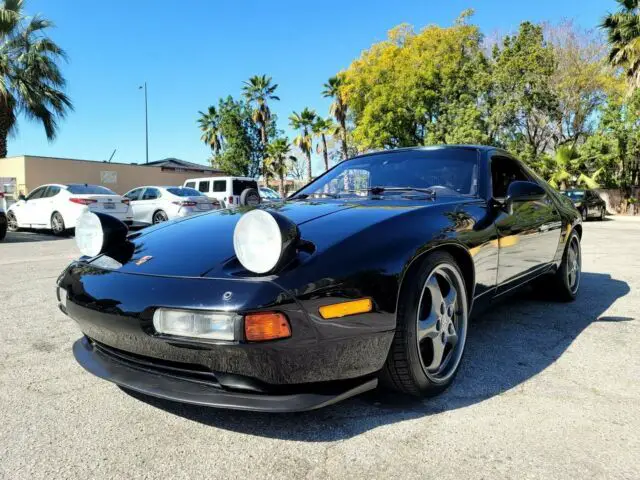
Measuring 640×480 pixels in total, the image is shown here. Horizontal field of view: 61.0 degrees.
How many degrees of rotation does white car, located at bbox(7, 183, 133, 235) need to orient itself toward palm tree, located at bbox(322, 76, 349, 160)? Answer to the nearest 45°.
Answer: approximately 90° to its right

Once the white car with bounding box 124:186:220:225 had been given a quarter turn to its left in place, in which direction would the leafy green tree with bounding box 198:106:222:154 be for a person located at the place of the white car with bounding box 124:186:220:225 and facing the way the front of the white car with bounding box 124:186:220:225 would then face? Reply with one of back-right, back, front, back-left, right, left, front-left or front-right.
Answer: back-right

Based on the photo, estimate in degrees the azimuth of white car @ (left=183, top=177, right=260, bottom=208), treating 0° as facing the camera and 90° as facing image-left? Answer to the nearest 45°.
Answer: approximately 135°

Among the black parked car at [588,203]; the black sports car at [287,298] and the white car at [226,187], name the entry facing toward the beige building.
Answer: the white car

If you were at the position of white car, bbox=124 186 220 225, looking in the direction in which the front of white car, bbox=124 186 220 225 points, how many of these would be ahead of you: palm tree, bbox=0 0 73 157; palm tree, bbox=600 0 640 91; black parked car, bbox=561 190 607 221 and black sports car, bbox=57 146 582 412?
1

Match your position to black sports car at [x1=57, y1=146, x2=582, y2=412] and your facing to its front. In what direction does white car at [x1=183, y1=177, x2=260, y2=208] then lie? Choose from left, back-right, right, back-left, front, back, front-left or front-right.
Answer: back-right

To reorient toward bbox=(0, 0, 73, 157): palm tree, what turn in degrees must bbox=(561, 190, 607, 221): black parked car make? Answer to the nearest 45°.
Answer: approximately 90° to its right

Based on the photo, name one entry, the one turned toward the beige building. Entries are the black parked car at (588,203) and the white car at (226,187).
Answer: the white car

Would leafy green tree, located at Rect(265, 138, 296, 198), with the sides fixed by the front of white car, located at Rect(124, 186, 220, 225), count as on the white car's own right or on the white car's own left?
on the white car's own right

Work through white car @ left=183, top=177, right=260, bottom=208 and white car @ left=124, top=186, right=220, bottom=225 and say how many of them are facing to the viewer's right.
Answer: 0

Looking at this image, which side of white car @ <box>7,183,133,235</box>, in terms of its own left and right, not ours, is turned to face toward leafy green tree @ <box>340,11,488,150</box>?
right

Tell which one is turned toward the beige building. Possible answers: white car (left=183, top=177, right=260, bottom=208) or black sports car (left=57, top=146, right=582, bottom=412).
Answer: the white car

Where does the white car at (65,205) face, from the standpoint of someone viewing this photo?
facing away from the viewer and to the left of the viewer
